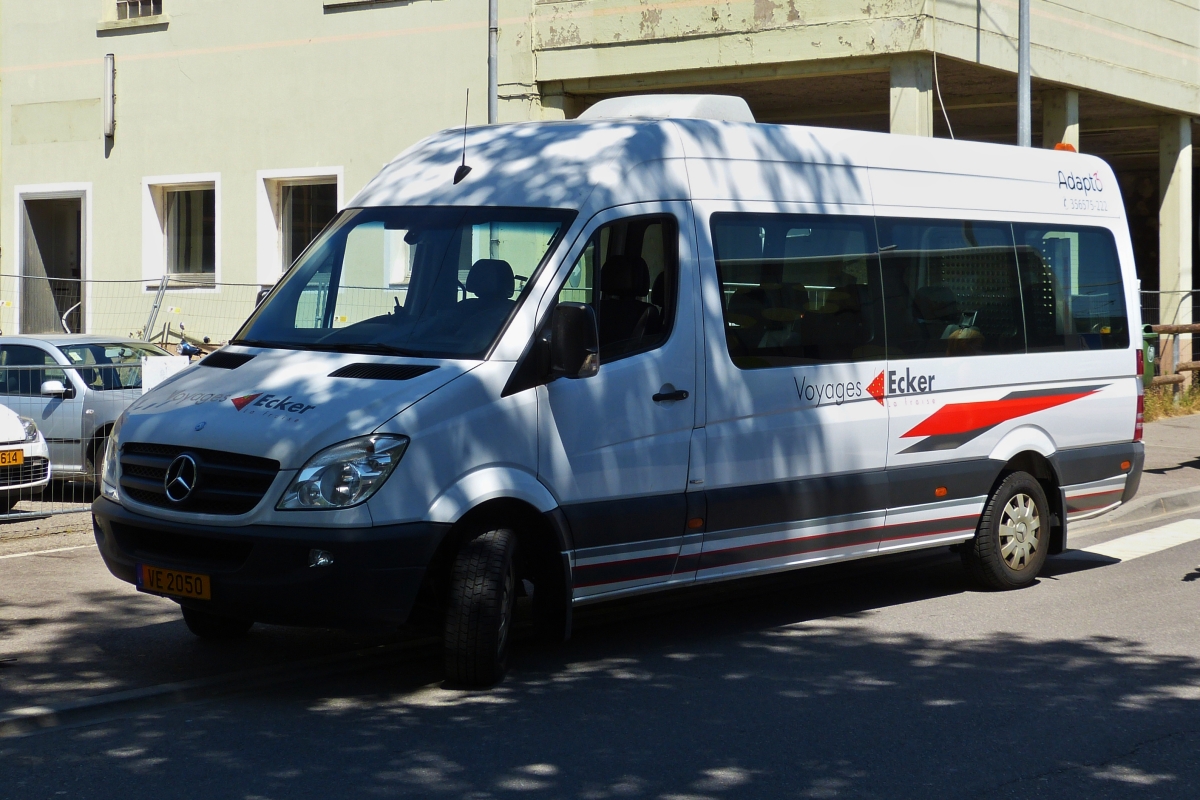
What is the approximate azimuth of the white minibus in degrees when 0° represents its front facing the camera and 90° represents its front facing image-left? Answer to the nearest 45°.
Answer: approximately 45°

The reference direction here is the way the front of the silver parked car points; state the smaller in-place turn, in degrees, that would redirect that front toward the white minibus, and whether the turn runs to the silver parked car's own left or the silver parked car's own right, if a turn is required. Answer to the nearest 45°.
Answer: approximately 45° to the silver parked car's own right

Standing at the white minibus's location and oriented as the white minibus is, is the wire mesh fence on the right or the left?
on its right

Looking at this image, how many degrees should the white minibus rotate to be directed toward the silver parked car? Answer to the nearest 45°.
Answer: approximately 90° to its right
